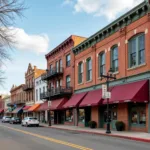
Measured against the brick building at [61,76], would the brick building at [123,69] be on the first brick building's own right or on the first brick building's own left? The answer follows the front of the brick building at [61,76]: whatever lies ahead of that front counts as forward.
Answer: on the first brick building's own left

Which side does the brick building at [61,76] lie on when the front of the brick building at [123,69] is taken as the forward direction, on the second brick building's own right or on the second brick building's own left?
on the second brick building's own right

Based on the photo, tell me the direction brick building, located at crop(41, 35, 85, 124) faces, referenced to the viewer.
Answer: facing the viewer and to the left of the viewer

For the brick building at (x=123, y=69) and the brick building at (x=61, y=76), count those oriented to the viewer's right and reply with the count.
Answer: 0
